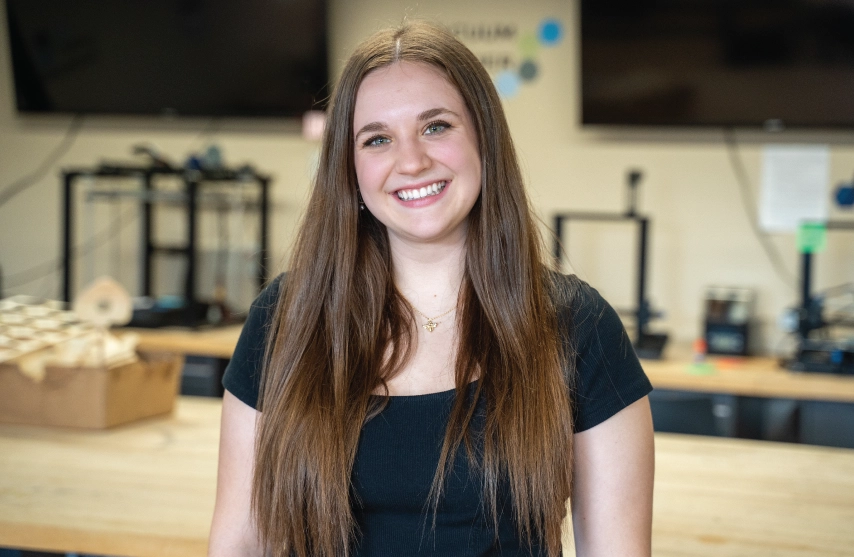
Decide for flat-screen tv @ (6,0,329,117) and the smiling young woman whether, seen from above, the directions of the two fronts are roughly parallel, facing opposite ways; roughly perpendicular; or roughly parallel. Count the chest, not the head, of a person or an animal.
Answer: roughly parallel

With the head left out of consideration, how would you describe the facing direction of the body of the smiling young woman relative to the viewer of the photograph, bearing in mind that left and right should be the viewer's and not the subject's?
facing the viewer

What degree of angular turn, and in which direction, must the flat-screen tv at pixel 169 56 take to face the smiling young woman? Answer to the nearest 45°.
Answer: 0° — it already faces them

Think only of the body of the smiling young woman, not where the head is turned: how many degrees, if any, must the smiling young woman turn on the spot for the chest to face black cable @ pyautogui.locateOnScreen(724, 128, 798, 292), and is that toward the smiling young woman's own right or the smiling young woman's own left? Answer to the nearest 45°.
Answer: approximately 135° to the smiling young woman's own left

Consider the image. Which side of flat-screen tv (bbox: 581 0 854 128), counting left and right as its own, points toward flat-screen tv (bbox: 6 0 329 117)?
right

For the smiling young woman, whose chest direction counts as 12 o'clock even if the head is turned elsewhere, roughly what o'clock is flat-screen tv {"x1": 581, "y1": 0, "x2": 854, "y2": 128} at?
The flat-screen tv is roughly at 7 o'clock from the smiling young woman.

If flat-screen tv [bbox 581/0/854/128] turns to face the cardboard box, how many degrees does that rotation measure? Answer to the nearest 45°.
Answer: approximately 45° to its right

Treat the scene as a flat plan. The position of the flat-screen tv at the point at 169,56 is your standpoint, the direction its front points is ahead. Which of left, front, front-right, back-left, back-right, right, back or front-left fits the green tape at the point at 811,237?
front-left

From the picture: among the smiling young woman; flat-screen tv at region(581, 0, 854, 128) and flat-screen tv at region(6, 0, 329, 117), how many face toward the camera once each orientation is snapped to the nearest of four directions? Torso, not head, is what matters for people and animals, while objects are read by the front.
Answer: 3

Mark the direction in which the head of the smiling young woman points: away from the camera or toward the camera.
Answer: toward the camera

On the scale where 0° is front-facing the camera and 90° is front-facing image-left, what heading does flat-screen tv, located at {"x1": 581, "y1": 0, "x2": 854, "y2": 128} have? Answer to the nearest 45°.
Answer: approximately 0°

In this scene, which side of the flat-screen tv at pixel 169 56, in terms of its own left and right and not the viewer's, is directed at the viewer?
front

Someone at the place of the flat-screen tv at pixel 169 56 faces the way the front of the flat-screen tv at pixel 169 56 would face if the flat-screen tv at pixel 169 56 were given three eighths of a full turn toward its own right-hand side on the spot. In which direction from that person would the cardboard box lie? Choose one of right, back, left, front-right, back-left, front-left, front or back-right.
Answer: back-left

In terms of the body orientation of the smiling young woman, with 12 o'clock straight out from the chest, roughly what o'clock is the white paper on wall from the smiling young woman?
The white paper on wall is roughly at 7 o'clock from the smiling young woman.
